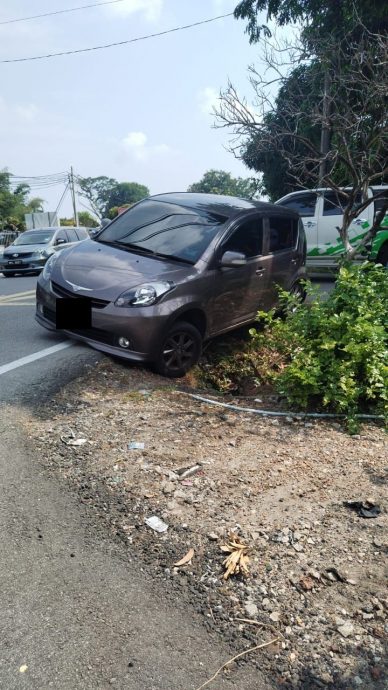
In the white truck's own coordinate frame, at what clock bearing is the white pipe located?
The white pipe is roughly at 9 o'clock from the white truck.

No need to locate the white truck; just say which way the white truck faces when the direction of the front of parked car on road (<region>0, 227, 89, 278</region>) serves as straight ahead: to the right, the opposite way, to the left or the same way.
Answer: to the right

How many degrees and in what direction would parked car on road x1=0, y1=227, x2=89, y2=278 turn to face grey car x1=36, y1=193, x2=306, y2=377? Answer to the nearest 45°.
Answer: approximately 45° to its left

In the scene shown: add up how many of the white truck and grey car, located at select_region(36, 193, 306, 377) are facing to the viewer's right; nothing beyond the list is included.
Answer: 0

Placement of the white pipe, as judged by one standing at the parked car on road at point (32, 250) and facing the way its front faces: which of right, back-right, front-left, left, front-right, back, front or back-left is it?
front-left

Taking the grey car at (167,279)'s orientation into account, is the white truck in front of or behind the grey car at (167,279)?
behind

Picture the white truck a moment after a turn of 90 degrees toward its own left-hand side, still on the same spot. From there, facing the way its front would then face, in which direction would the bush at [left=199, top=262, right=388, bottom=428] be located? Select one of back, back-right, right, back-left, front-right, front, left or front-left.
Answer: front

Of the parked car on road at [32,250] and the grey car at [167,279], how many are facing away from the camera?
0

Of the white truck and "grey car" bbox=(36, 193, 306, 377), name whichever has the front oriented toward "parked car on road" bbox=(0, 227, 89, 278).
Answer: the white truck

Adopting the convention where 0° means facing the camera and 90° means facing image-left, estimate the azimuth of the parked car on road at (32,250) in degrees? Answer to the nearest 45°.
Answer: approximately 45°

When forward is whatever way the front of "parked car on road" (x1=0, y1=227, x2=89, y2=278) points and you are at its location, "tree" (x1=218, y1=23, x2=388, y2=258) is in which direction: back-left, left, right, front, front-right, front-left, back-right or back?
left

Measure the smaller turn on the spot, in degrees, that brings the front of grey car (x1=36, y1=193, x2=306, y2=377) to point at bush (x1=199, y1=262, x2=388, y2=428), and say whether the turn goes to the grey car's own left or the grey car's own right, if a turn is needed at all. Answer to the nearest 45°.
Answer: approximately 90° to the grey car's own left

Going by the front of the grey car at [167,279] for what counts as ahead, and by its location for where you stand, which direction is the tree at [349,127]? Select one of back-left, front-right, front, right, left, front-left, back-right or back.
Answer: back

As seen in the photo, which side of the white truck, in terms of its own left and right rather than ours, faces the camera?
left

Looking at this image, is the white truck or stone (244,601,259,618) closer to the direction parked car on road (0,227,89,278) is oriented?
the stone
